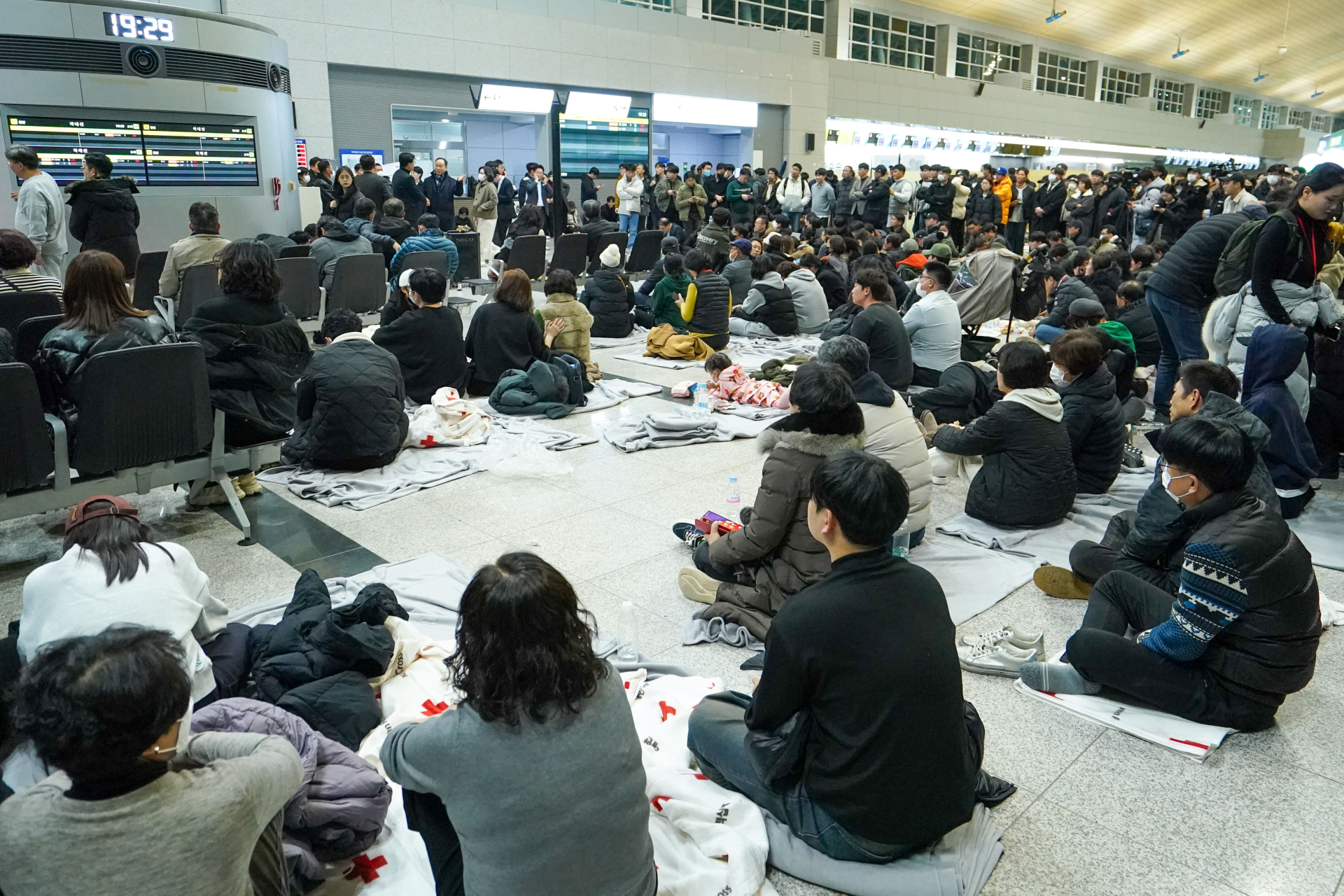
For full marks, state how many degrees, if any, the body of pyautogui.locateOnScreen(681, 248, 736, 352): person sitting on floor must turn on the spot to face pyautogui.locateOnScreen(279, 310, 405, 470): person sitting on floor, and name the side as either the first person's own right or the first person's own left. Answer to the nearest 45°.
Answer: approximately 90° to the first person's own left

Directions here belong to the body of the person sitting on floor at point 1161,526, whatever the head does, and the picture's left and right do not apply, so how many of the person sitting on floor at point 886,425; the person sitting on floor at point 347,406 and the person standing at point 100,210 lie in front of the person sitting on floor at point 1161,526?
3

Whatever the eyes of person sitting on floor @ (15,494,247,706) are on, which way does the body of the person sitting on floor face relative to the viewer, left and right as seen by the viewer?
facing away from the viewer

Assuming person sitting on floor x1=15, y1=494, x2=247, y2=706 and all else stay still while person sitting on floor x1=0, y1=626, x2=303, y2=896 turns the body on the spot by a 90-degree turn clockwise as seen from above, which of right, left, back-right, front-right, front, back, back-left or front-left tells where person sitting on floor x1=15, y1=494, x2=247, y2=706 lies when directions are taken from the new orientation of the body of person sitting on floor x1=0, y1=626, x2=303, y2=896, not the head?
back-left

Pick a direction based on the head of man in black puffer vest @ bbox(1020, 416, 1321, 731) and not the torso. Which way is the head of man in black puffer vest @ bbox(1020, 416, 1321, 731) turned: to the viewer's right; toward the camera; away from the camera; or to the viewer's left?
to the viewer's left

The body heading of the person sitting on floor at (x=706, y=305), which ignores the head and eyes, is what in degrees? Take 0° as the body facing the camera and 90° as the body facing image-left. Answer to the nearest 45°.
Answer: approximately 135°

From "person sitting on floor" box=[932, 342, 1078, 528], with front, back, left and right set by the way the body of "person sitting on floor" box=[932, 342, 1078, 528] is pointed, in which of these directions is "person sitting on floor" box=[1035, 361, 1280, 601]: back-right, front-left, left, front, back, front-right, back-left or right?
back

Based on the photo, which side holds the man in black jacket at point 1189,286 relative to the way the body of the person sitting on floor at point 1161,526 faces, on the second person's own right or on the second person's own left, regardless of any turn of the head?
on the second person's own right

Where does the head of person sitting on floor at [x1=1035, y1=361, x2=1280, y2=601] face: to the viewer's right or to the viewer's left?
to the viewer's left

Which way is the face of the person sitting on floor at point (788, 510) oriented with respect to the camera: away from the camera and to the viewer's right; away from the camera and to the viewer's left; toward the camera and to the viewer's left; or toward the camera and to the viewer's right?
away from the camera and to the viewer's left

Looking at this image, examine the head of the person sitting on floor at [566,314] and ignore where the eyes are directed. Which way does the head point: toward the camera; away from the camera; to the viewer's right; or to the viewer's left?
away from the camera

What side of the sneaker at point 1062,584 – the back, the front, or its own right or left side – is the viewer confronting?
left
